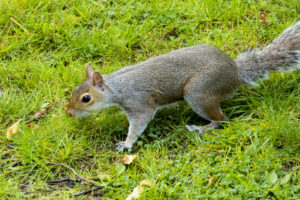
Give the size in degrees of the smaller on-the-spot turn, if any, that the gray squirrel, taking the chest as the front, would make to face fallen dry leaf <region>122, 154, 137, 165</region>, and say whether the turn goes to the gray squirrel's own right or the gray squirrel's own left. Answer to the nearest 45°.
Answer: approximately 45° to the gray squirrel's own left

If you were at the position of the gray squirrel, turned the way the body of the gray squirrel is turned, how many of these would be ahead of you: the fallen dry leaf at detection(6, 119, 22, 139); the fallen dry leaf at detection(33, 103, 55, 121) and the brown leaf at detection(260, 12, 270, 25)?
2

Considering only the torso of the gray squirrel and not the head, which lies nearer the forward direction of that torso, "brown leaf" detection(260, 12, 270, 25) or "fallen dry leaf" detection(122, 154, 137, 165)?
the fallen dry leaf

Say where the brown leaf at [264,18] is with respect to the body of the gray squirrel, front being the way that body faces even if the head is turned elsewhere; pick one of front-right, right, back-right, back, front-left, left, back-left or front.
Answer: back-right

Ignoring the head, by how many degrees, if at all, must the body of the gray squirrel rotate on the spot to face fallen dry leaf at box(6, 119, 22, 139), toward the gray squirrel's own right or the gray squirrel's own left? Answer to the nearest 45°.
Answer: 0° — it already faces it

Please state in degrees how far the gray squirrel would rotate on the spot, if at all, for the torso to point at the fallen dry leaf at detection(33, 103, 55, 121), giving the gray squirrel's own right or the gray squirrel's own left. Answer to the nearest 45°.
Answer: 0° — it already faces it

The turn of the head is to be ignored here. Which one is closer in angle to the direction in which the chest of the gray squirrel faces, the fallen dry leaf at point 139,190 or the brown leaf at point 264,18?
the fallen dry leaf

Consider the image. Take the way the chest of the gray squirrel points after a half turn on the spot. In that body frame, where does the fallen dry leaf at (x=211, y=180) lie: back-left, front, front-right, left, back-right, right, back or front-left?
right

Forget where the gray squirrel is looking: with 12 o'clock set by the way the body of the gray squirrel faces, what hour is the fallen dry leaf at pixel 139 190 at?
The fallen dry leaf is roughly at 10 o'clock from the gray squirrel.

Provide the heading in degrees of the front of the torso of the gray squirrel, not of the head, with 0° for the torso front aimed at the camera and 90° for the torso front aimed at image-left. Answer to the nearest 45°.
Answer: approximately 90°
